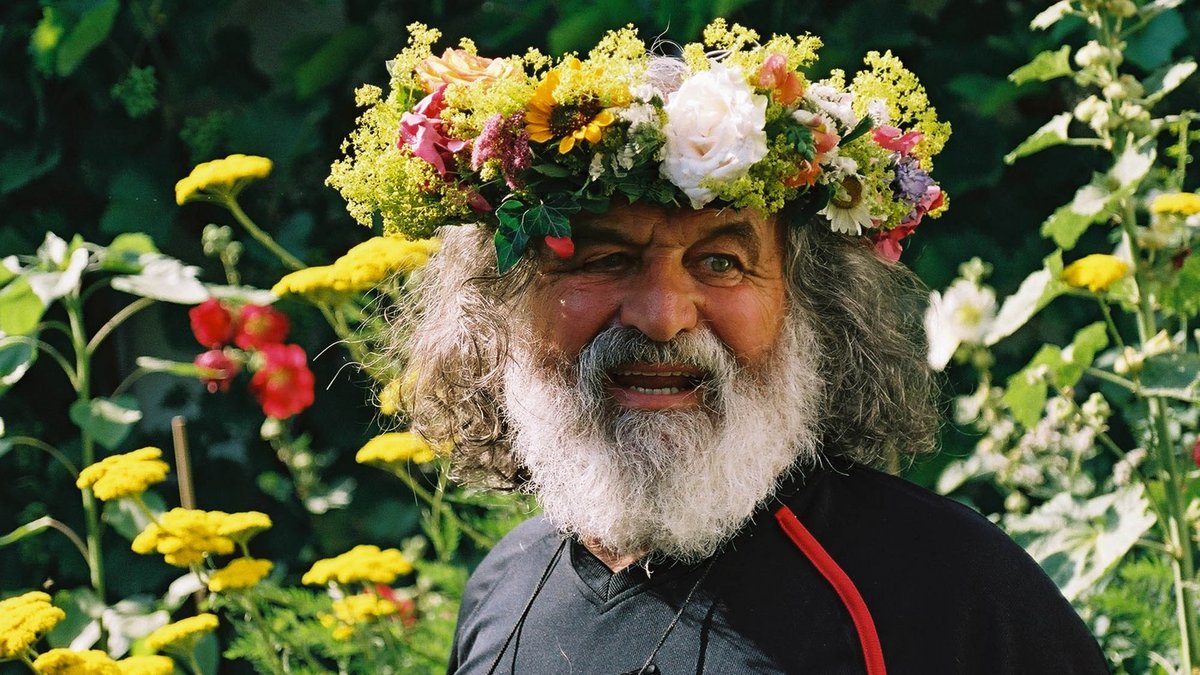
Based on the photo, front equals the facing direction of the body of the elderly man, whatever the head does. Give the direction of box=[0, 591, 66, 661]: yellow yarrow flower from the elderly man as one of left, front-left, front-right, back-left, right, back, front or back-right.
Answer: front-right

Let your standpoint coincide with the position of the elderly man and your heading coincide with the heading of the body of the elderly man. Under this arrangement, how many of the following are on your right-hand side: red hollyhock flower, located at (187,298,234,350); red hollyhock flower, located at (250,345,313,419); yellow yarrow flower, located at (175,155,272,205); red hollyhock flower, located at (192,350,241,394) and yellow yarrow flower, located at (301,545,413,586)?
5

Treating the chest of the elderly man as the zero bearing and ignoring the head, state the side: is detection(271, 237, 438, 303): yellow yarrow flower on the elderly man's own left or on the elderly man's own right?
on the elderly man's own right

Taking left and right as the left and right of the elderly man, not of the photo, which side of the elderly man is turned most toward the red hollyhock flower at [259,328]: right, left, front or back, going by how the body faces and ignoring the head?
right

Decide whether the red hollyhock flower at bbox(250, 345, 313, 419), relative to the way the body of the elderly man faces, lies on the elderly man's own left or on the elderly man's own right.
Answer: on the elderly man's own right

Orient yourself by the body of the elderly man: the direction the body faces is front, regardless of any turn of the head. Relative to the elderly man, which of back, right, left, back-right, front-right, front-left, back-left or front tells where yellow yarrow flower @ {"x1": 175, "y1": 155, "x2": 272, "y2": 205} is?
right

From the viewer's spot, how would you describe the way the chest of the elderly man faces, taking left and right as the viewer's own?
facing the viewer and to the left of the viewer

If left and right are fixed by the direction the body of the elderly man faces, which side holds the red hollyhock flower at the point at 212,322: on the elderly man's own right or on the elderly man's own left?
on the elderly man's own right

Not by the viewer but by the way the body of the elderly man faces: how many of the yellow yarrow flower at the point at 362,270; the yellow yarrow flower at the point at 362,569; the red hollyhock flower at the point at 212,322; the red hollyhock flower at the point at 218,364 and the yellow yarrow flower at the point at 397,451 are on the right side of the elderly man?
5

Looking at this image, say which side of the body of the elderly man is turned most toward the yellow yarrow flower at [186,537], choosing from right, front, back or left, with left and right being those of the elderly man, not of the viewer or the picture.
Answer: right
